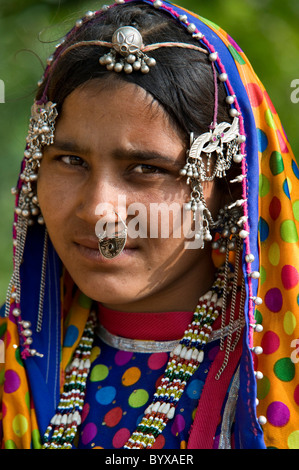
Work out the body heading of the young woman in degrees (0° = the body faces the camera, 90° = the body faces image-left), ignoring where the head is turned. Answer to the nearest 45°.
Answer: approximately 45°
